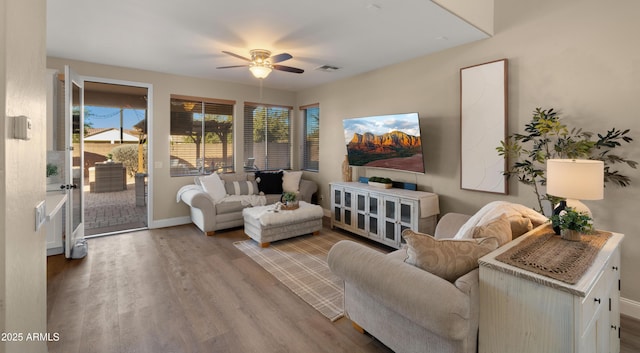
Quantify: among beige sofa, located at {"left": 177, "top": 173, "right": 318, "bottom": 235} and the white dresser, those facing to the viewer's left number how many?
0

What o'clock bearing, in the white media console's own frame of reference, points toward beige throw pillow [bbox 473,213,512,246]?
The beige throw pillow is roughly at 10 o'clock from the white media console.

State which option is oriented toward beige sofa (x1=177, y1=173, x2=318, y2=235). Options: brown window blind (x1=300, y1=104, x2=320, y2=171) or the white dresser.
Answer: the brown window blind

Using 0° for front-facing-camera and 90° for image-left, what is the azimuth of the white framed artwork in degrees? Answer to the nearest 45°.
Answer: approximately 45°

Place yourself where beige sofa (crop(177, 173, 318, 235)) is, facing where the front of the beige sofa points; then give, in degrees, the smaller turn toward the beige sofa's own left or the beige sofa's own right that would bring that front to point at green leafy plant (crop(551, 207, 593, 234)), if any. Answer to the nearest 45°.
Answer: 0° — it already faces it

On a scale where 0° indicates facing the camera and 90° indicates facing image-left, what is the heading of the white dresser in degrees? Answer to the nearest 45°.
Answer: approximately 315°

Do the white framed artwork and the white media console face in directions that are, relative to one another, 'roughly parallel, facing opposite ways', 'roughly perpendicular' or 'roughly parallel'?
roughly parallel

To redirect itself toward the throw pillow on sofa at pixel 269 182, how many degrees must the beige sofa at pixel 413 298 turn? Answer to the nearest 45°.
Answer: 0° — it already faces it

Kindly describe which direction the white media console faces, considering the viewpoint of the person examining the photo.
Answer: facing the viewer and to the left of the viewer

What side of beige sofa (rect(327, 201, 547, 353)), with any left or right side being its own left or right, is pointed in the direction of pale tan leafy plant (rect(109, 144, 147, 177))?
front

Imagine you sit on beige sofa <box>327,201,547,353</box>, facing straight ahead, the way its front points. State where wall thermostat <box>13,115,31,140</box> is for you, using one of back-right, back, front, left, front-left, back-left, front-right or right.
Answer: left

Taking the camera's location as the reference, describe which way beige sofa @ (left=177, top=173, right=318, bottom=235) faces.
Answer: facing the viewer and to the right of the viewer

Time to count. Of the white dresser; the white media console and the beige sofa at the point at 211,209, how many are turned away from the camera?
0
